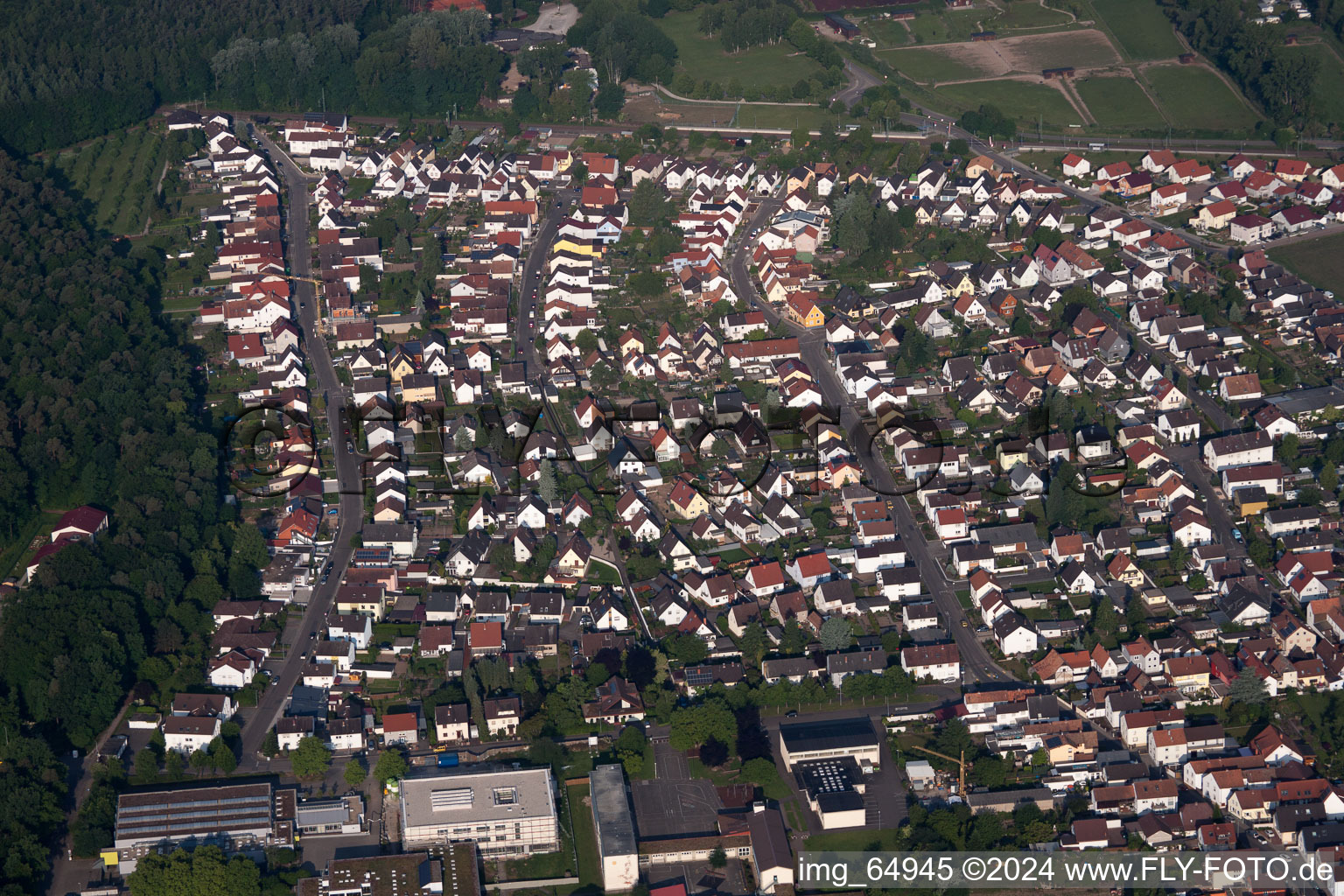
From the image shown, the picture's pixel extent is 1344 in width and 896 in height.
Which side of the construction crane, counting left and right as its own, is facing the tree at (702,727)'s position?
front

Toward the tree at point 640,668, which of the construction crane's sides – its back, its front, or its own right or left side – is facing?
front

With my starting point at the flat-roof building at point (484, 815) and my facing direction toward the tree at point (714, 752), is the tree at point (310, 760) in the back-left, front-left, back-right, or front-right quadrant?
back-left

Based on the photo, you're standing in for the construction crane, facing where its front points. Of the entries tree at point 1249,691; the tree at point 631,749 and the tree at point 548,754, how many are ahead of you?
2

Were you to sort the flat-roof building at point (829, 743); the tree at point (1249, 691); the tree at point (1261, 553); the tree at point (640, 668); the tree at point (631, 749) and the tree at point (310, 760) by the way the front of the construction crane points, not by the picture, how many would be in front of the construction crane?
4

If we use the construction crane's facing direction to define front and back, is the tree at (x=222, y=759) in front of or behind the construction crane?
in front

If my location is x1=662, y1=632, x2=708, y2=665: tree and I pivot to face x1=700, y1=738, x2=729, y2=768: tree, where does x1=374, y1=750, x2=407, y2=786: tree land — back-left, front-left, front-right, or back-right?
front-right

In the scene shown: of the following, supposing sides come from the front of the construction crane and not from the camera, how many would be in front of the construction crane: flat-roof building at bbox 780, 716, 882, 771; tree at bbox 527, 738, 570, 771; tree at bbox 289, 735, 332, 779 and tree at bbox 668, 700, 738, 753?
4

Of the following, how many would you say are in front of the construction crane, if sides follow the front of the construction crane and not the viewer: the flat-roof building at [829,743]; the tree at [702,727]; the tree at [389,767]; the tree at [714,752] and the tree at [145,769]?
5

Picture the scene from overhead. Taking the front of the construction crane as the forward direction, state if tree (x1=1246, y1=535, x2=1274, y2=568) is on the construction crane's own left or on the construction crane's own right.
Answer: on the construction crane's own right

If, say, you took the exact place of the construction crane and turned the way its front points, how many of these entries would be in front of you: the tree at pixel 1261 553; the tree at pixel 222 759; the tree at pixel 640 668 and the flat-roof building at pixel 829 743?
3

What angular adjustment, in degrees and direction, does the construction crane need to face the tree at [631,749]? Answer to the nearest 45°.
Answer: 0° — it already faces it

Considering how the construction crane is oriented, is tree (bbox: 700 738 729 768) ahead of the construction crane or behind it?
ahead

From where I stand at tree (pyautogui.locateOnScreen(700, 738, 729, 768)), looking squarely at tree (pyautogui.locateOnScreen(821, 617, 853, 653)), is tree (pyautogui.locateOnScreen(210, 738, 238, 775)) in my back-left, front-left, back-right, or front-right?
back-left

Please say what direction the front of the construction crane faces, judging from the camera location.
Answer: facing to the left of the viewer

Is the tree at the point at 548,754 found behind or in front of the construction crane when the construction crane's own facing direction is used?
in front
